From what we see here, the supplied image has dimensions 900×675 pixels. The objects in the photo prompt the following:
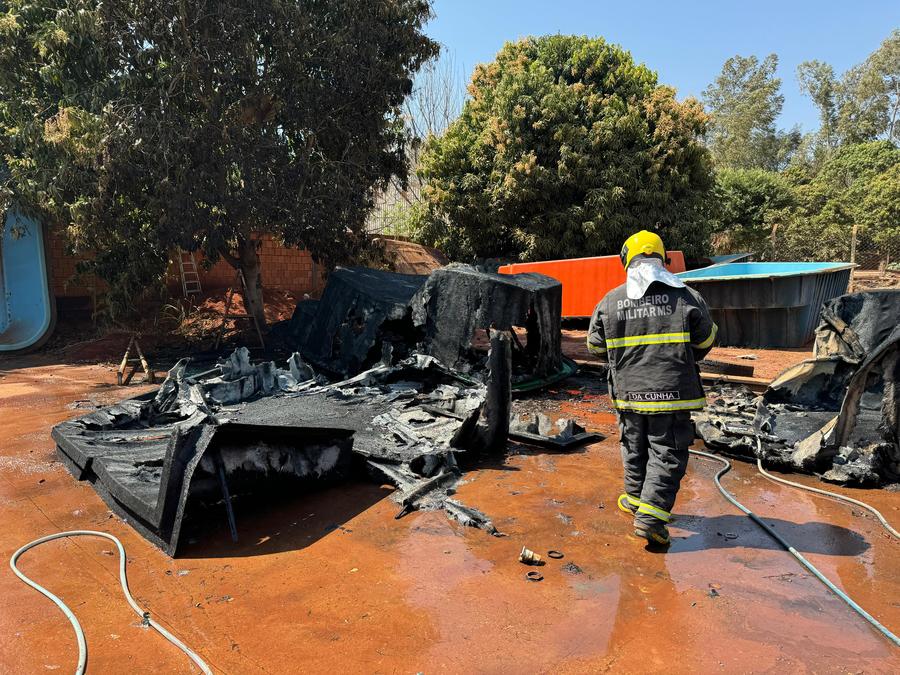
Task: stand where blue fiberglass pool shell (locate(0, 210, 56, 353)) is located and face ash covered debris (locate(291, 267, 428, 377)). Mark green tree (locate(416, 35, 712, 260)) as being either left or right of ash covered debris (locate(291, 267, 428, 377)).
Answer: left

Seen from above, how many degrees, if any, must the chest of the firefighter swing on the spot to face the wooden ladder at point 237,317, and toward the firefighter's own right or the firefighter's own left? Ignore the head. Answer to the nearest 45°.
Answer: approximately 45° to the firefighter's own left

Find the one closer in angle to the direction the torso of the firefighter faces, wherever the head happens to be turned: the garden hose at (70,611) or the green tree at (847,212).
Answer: the green tree

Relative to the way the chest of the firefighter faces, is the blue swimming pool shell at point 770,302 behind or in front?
in front

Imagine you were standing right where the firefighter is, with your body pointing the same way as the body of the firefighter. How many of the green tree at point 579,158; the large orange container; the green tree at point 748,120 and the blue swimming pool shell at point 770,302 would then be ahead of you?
4

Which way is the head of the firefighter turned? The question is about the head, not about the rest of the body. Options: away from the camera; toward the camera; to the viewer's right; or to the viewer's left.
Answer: away from the camera

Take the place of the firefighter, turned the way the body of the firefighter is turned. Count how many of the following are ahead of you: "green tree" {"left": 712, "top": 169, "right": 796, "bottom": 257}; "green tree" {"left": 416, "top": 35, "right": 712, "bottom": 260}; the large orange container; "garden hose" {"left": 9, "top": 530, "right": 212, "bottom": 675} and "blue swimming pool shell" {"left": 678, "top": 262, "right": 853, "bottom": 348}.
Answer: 4

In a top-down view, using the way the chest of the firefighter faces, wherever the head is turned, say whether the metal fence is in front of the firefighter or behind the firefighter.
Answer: in front

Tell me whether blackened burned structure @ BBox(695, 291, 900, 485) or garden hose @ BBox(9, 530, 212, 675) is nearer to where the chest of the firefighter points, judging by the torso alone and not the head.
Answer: the blackened burned structure

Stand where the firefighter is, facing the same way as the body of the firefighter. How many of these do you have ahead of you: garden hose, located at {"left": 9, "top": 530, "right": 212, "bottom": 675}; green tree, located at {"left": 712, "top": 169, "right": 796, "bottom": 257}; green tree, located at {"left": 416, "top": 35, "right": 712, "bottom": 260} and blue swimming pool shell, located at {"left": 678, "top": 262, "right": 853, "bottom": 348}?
3

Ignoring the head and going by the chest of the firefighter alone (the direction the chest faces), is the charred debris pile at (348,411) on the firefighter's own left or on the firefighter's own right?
on the firefighter's own left

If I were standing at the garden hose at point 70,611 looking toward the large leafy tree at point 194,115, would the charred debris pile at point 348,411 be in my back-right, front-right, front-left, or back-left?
front-right

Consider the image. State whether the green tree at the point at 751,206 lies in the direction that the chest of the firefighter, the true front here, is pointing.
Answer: yes

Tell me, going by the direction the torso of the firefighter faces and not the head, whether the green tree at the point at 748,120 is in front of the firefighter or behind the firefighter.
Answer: in front

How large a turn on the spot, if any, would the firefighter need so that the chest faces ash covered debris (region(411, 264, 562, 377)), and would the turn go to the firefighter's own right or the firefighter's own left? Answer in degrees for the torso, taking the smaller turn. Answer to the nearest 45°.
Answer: approximately 45° to the firefighter's own left

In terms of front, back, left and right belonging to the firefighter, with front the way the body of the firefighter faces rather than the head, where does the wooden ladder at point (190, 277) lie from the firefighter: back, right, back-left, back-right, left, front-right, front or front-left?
front-left

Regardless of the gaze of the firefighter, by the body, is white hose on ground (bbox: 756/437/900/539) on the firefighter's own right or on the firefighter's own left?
on the firefighter's own right

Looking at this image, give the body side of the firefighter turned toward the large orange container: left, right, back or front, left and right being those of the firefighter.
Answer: front

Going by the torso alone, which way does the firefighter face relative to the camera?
away from the camera
